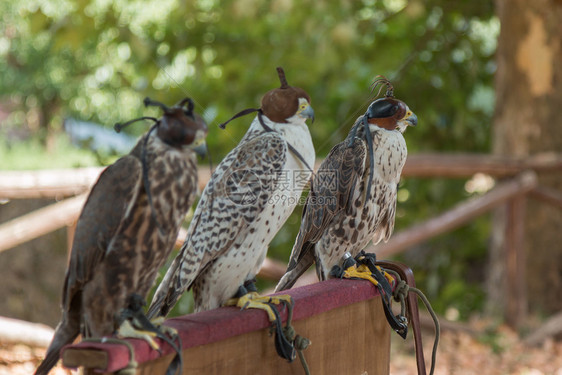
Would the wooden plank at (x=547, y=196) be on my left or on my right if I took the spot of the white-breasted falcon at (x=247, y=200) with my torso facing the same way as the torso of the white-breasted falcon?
on my left

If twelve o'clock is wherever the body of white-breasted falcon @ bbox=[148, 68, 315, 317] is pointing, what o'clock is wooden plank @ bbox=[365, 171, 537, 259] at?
The wooden plank is roughly at 10 o'clock from the white-breasted falcon.

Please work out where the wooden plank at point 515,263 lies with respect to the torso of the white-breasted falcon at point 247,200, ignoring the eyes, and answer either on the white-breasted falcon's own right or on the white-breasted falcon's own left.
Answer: on the white-breasted falcon's own left

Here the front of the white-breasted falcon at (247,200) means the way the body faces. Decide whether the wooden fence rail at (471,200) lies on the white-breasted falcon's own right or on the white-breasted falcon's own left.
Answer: on the white-breasted falcon's own left

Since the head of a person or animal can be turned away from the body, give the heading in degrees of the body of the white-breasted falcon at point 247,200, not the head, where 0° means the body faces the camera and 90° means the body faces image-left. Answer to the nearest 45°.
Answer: approximately 270°

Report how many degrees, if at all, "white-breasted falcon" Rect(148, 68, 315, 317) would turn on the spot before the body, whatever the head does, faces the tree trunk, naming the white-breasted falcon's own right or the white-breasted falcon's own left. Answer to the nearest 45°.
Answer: approximately 45° to the white-breasted falcon's own left
